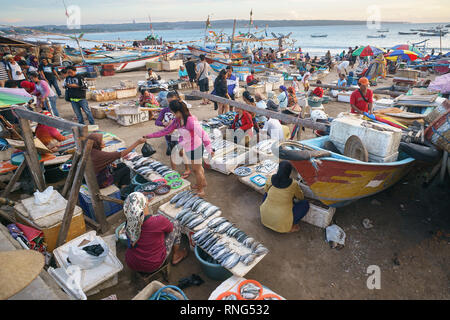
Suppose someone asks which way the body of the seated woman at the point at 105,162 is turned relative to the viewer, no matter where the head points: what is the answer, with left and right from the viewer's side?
facing to the right of the viewer

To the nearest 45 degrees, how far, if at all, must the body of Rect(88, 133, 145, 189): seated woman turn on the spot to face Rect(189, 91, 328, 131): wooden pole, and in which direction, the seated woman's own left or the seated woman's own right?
0° — they already face it

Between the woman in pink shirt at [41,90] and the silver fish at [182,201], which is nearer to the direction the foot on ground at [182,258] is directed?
the silver fish

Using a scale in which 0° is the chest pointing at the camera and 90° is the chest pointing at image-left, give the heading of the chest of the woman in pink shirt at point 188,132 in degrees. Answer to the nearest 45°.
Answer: approximately 45°

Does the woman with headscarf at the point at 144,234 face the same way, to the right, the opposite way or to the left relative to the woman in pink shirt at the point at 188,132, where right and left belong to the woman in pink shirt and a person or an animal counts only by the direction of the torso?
the opposite way

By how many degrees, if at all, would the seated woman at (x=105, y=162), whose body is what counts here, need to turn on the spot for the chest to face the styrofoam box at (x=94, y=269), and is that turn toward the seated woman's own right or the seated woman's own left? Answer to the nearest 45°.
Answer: approximately 90° to the seated woman's own right
